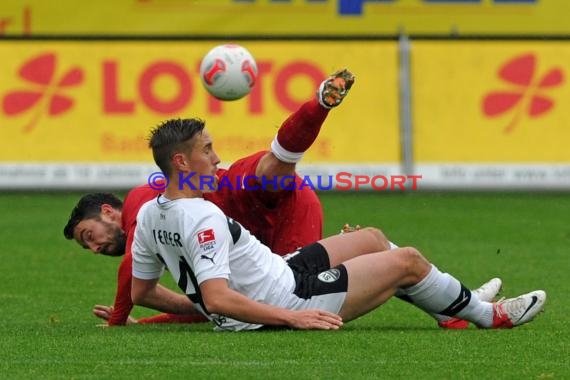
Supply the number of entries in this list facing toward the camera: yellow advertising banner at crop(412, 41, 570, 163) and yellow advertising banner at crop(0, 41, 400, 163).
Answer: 2

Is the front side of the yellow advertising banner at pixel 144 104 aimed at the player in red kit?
yes

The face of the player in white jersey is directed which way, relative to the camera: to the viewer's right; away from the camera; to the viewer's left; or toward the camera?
to the viewer's right

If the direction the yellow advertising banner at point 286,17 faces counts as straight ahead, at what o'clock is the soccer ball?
The soccer ball is roughly at 12 o'clock from the yellow advertising banner.

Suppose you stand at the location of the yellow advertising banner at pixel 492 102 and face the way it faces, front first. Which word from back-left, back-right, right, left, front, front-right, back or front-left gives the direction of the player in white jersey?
front

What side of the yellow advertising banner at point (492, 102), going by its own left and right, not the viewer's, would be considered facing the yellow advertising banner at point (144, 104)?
right

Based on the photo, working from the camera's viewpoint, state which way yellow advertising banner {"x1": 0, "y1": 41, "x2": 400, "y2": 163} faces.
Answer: facing the viewer

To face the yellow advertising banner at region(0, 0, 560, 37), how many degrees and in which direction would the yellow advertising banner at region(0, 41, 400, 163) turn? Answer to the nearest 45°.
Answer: approximately 135° to its left

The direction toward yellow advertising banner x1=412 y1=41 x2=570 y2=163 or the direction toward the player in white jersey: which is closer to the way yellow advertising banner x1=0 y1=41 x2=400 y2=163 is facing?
the player in white jersey

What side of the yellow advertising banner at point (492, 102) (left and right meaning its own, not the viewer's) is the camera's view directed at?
front

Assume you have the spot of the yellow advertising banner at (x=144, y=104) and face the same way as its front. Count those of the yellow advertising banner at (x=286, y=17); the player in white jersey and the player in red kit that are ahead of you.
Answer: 2

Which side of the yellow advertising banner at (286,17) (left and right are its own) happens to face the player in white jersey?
front
